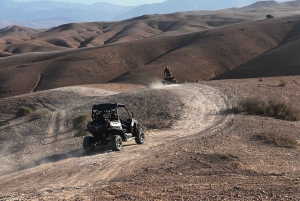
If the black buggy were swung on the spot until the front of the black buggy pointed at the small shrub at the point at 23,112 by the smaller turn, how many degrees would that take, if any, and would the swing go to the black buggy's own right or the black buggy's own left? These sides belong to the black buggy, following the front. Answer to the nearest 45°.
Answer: approximately 90° to the black buggy's own left

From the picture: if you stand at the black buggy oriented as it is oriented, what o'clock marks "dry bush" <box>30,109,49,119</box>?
The dry bush is roughly at 10 o'clock from the black buggy.

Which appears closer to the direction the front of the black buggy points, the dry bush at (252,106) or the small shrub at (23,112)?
the dry bush

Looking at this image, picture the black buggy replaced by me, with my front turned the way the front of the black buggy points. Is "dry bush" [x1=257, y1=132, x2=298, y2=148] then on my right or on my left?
on my right

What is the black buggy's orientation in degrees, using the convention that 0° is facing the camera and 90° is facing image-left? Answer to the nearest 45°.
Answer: approximately 225°
